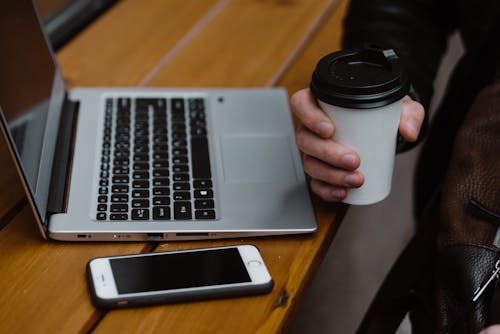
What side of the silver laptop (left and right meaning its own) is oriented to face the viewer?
right
